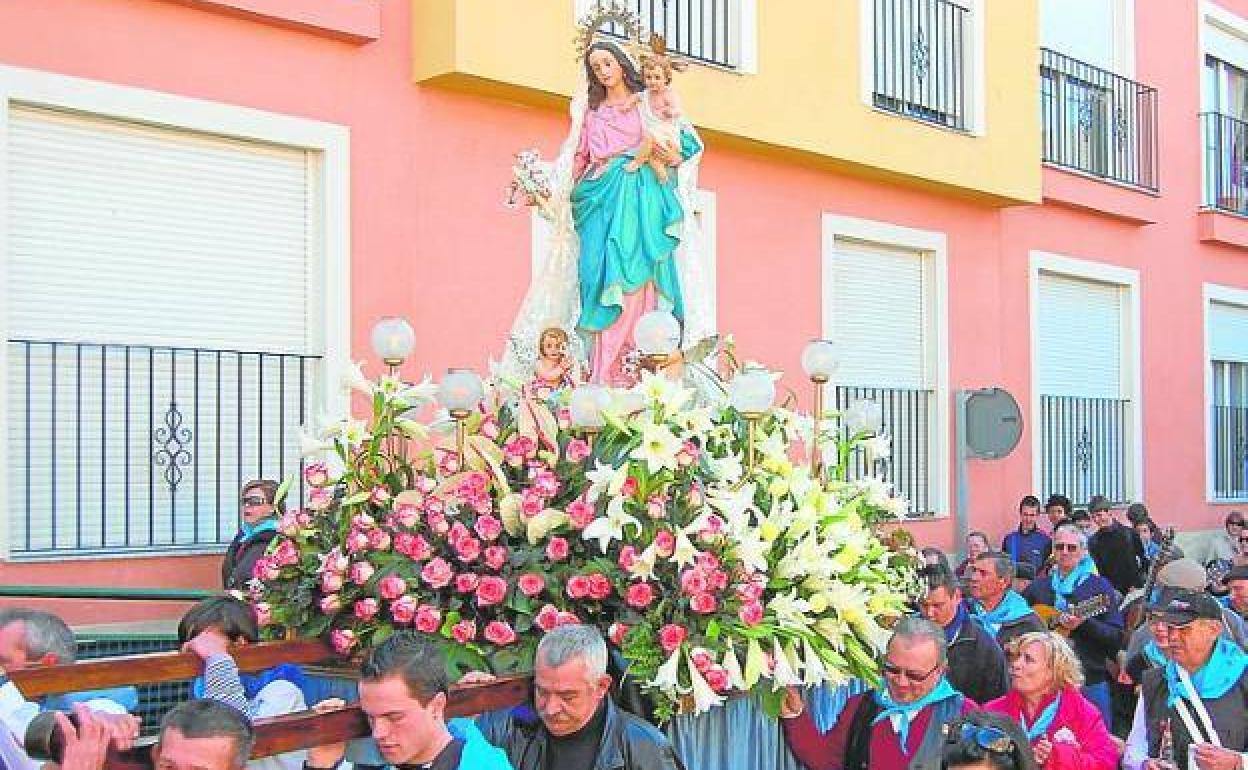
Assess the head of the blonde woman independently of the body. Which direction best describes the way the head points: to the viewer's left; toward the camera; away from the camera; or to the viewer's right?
to the viewer's left

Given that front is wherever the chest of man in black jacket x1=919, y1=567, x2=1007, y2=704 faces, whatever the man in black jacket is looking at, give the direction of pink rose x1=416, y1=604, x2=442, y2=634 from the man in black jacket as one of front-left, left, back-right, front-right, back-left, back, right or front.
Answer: front

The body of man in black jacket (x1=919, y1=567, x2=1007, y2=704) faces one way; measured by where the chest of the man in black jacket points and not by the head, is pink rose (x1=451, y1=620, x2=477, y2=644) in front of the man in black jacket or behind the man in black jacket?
in front

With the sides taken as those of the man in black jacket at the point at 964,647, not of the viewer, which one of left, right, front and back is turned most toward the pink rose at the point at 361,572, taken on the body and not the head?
front

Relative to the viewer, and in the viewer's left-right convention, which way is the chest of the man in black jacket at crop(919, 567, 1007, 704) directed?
facing the viewer and to the left of the viewer

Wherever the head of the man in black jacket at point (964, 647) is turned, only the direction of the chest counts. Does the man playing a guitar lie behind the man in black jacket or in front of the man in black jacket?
behind

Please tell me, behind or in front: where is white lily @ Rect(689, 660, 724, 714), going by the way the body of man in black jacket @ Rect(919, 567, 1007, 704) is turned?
in front

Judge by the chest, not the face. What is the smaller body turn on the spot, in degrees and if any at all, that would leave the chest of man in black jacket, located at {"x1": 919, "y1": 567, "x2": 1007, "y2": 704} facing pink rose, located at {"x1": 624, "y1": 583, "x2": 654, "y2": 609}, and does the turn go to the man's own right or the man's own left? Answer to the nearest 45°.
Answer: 0° — they already face it

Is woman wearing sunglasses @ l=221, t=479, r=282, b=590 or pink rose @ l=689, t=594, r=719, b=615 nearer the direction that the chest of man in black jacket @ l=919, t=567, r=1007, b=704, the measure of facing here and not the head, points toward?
the pink rose

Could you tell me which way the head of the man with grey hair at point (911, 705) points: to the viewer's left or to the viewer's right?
to the viewer's left

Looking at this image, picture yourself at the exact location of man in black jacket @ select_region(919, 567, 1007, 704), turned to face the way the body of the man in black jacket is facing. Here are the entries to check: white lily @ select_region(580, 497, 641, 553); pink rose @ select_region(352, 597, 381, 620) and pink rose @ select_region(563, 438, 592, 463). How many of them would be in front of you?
3

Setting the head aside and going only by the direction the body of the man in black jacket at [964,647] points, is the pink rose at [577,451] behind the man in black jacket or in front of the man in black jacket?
in front
